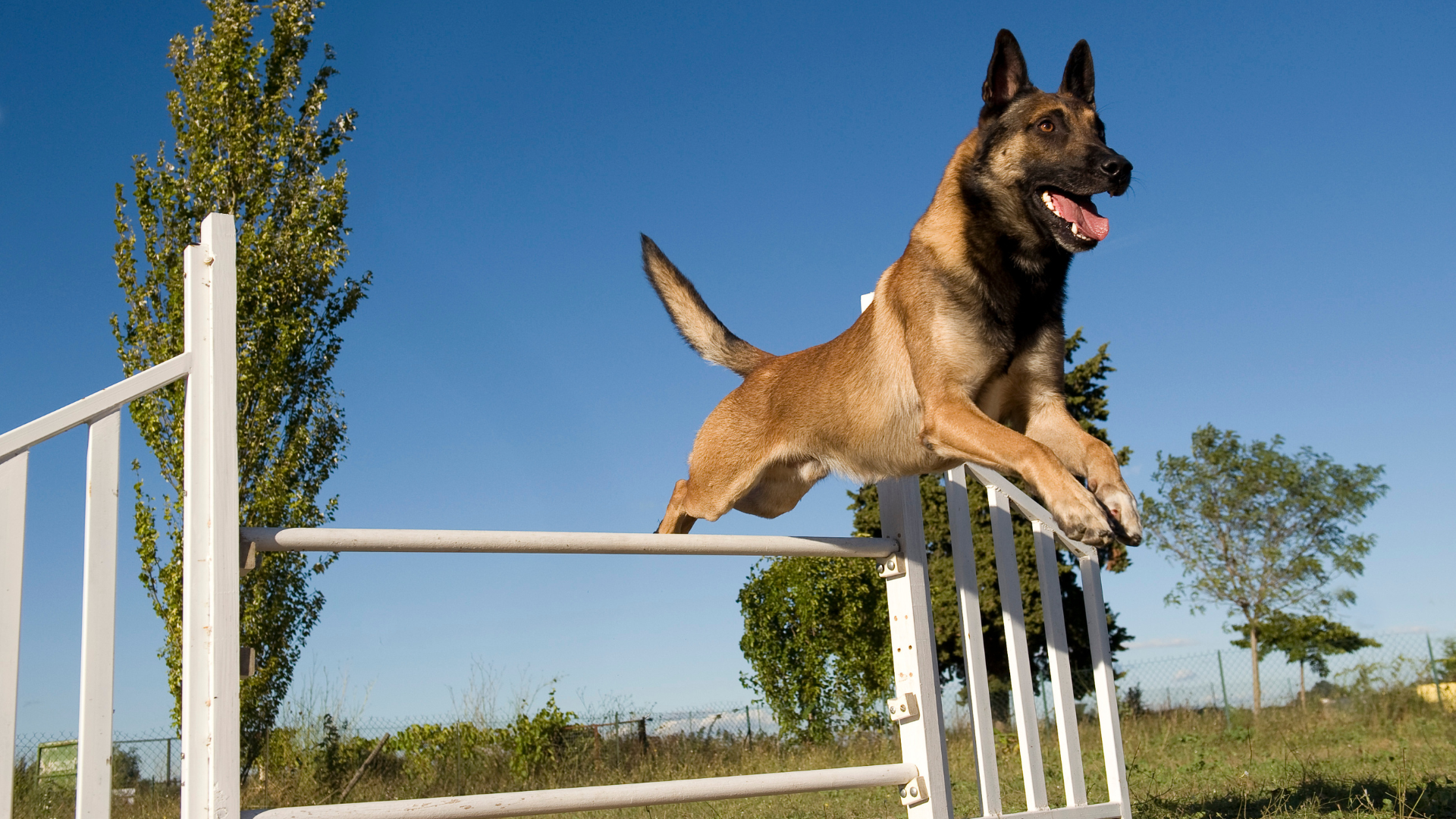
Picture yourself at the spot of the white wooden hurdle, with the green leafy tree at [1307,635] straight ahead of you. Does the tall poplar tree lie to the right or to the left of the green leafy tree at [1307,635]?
left

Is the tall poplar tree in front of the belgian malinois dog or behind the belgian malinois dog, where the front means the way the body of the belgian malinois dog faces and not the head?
behind

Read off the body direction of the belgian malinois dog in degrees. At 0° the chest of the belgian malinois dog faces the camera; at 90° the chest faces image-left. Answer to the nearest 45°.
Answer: approximately 315°

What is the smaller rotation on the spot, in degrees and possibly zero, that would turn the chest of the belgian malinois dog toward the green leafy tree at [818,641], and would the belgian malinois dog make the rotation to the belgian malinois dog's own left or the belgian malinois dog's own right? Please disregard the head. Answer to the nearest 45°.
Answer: approximately 135° to the belgian malinois dog's own left

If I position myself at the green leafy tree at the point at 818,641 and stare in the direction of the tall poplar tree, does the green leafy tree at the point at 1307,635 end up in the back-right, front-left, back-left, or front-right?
back-right
